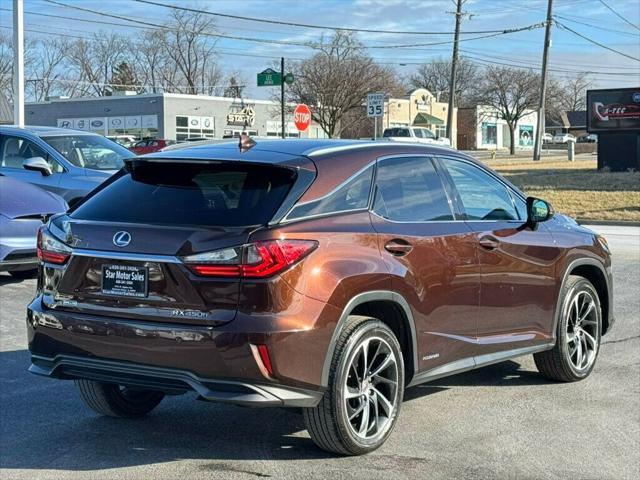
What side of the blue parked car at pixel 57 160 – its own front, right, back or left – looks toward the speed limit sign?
left

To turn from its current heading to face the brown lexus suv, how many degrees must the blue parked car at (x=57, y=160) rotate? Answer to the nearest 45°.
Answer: approximately 45° to its right

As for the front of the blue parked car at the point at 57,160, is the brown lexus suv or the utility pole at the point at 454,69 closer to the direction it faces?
the brown lexus suv

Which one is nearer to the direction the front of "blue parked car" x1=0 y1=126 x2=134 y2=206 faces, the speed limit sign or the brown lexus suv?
the brown lexus suv

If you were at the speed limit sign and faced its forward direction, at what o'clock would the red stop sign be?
The red stop sign is roughly at 3 o'clock from the speed limit sign.

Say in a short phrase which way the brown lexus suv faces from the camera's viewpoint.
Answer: facing away from the viewer and to the right of the viewer

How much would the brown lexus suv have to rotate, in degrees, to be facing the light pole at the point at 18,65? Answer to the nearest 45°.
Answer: approximately 90° to its left

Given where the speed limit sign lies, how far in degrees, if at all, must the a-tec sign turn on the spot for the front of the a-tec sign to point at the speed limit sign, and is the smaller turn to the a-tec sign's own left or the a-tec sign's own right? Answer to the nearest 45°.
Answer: approximately 45° to the a-tec sign's own right

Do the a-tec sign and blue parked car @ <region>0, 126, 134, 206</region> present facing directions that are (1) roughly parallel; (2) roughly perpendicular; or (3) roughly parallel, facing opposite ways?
roughly perpendicular

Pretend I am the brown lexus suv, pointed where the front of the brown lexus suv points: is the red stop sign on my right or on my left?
on my left

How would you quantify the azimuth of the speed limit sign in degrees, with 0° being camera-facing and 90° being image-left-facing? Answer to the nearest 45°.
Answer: approximately 0°

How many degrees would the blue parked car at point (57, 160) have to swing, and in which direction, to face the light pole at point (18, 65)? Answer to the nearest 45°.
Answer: approximately 135° to its left

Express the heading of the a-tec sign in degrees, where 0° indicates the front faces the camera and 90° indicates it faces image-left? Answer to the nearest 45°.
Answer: approximately 0°
